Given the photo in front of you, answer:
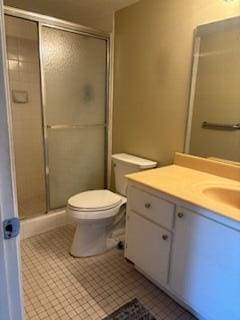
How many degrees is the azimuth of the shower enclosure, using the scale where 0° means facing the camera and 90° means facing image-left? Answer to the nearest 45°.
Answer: approximately 315°

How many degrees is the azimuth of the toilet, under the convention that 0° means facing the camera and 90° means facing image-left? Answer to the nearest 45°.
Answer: approximately 45°

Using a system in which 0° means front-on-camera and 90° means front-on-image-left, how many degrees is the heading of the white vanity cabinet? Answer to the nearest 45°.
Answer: approximately 45°

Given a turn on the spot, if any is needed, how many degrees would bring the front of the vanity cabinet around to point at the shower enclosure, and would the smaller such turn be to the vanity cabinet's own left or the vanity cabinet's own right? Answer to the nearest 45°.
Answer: approximately 90° to the vanity cabinet's own right

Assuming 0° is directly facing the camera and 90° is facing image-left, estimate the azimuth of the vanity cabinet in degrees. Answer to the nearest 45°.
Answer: approximately 45°

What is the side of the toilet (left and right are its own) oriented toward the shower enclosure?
right

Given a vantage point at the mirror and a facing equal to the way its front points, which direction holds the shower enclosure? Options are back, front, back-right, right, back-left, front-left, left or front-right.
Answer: front-right
